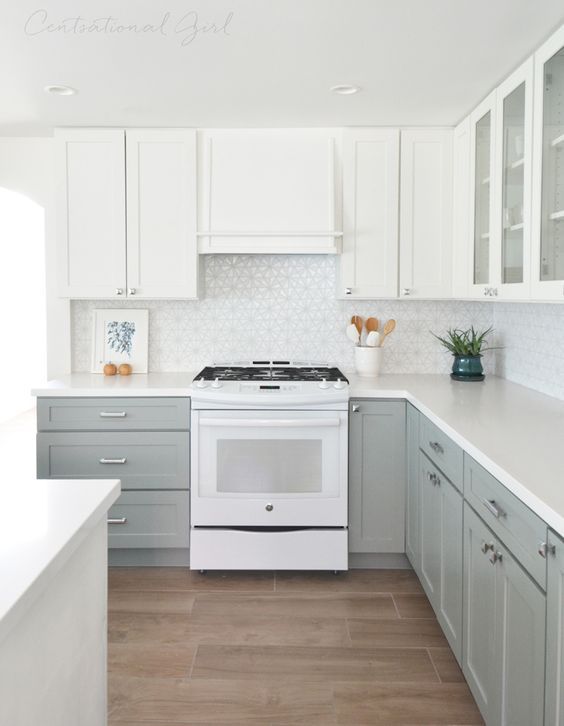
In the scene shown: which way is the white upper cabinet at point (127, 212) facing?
toward the camera

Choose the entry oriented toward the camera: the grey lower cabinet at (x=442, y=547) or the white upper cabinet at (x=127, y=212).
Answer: the white upper cabinet

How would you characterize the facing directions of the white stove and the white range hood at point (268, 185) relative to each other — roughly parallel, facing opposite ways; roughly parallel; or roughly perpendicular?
roughly parallel

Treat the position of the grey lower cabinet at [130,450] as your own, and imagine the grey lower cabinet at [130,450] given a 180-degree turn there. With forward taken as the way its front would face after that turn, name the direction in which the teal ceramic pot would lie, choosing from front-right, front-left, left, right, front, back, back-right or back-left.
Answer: right

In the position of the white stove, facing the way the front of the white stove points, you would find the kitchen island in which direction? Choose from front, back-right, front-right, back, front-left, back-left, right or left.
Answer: front

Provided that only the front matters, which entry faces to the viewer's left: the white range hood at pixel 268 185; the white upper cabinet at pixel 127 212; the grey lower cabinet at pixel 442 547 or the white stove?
the grey lower cabinet

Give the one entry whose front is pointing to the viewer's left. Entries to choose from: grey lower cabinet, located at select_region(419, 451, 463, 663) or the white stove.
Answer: the grey lower cabinet

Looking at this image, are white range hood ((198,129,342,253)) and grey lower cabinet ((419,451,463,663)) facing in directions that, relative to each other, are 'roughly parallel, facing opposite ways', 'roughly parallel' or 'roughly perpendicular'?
roughly perpendicular

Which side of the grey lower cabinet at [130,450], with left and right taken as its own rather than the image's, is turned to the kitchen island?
front

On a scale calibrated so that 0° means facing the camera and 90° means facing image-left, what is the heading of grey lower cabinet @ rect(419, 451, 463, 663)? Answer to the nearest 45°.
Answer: approximately 90°

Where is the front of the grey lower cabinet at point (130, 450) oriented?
toward the camera

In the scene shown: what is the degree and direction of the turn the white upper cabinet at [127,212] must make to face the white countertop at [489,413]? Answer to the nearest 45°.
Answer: approximately 45° to its left

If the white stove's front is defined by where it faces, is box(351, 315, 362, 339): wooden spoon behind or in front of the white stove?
behind

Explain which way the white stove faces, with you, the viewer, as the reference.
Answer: facing the viewer

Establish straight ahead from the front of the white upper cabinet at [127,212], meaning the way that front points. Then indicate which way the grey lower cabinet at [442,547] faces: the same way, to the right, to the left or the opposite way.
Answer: to the right
